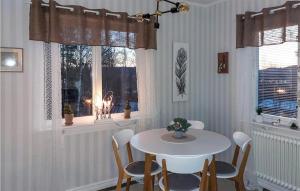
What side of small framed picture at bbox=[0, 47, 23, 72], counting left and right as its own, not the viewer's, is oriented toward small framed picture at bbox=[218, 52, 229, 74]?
left

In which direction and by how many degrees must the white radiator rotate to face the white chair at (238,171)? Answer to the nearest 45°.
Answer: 0° — it already faces it

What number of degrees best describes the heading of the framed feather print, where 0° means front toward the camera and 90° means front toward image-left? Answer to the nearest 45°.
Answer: approximately 315°

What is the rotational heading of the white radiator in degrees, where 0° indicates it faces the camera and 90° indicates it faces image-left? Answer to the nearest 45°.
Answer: approximately 45°

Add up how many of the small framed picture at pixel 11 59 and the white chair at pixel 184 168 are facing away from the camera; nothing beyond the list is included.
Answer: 1

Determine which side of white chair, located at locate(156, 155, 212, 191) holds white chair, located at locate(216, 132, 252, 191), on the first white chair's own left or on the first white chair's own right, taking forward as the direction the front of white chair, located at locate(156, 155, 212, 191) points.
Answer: on the first white chair's own right

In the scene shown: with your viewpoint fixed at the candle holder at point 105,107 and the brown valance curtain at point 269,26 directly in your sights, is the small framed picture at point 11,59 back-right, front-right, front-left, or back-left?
back-right

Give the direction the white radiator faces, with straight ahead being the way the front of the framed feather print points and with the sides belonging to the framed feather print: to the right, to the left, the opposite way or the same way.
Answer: to the right

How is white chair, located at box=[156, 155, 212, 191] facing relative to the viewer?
away from the camera

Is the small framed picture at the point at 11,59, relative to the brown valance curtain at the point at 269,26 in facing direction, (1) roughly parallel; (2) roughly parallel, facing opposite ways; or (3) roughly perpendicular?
roughly perpendicular
